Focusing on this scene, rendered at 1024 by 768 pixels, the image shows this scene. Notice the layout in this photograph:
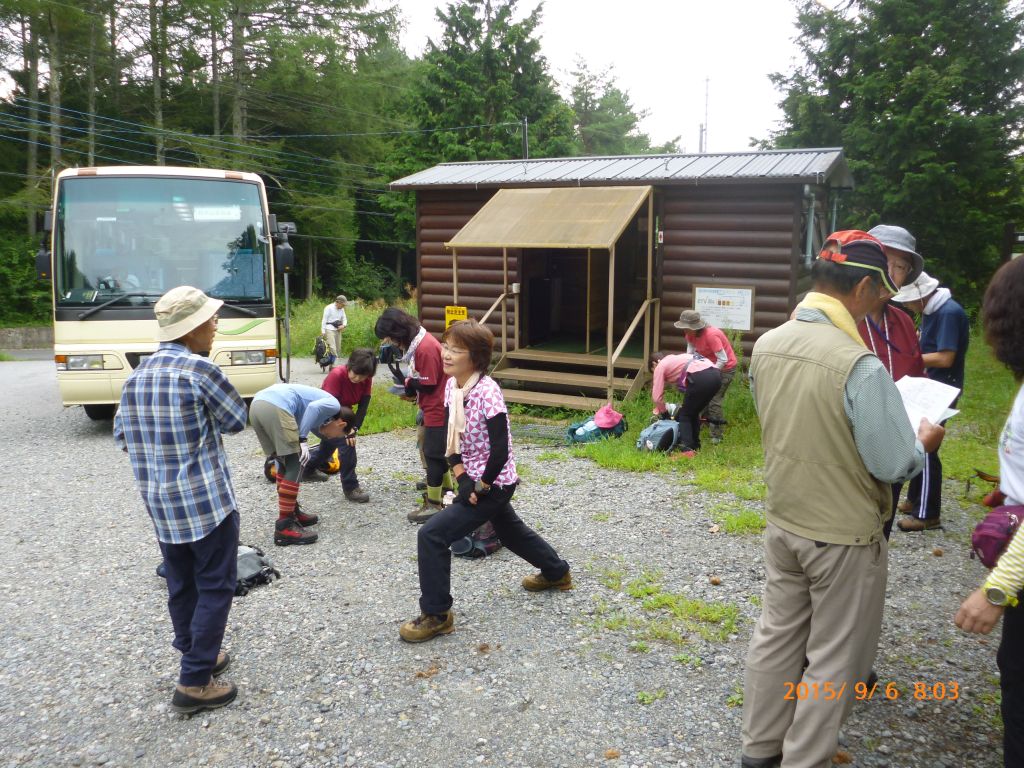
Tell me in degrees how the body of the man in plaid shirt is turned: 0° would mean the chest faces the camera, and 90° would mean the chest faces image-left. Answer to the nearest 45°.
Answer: approximately 225°

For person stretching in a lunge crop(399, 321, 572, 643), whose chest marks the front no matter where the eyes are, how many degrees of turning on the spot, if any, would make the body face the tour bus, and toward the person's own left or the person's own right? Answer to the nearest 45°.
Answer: approximately 90° to the person's own right

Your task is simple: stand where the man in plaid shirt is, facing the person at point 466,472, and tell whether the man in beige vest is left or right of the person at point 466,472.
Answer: right

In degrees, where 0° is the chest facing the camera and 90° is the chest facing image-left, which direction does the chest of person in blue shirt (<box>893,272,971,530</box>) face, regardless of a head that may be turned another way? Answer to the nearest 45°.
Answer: approximately 90°

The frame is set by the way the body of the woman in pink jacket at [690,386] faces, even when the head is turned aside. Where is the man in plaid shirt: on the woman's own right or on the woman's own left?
on the woman's own left

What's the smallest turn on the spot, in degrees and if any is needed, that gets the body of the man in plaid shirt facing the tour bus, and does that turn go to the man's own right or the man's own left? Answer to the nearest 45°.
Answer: approximately 45° to the man's own left

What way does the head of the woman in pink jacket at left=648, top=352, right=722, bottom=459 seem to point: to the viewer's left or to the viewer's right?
to the viewer's left

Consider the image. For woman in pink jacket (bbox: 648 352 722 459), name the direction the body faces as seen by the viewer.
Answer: to the viewer's left

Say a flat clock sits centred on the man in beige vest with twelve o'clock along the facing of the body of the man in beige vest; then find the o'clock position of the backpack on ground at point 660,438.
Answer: The backpack on ground is roughly at 10 o'clock from the man in beige vest.

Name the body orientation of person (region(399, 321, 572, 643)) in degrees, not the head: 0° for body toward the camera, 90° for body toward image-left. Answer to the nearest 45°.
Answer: approximately 45°

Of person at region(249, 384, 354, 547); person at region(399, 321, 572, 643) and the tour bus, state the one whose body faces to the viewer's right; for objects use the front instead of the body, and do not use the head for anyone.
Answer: person at region(249, 384, 354, 547)

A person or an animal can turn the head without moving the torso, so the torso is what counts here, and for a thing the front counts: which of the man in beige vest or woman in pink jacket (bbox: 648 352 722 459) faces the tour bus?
the woman in pink jacket

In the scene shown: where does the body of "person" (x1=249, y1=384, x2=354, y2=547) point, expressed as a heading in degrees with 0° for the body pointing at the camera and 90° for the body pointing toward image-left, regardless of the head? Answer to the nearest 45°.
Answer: approximately 270°
